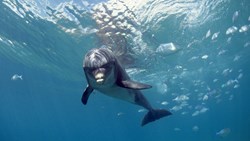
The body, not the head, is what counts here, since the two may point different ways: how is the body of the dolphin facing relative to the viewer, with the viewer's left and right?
facing the viewer and to the left of the viewer
